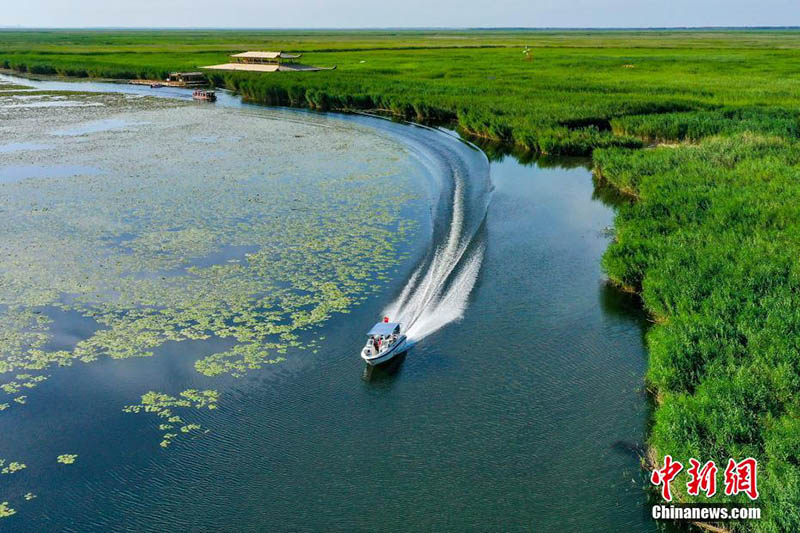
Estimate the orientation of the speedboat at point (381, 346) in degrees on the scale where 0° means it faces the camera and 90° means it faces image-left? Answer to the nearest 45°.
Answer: approximately 45°
